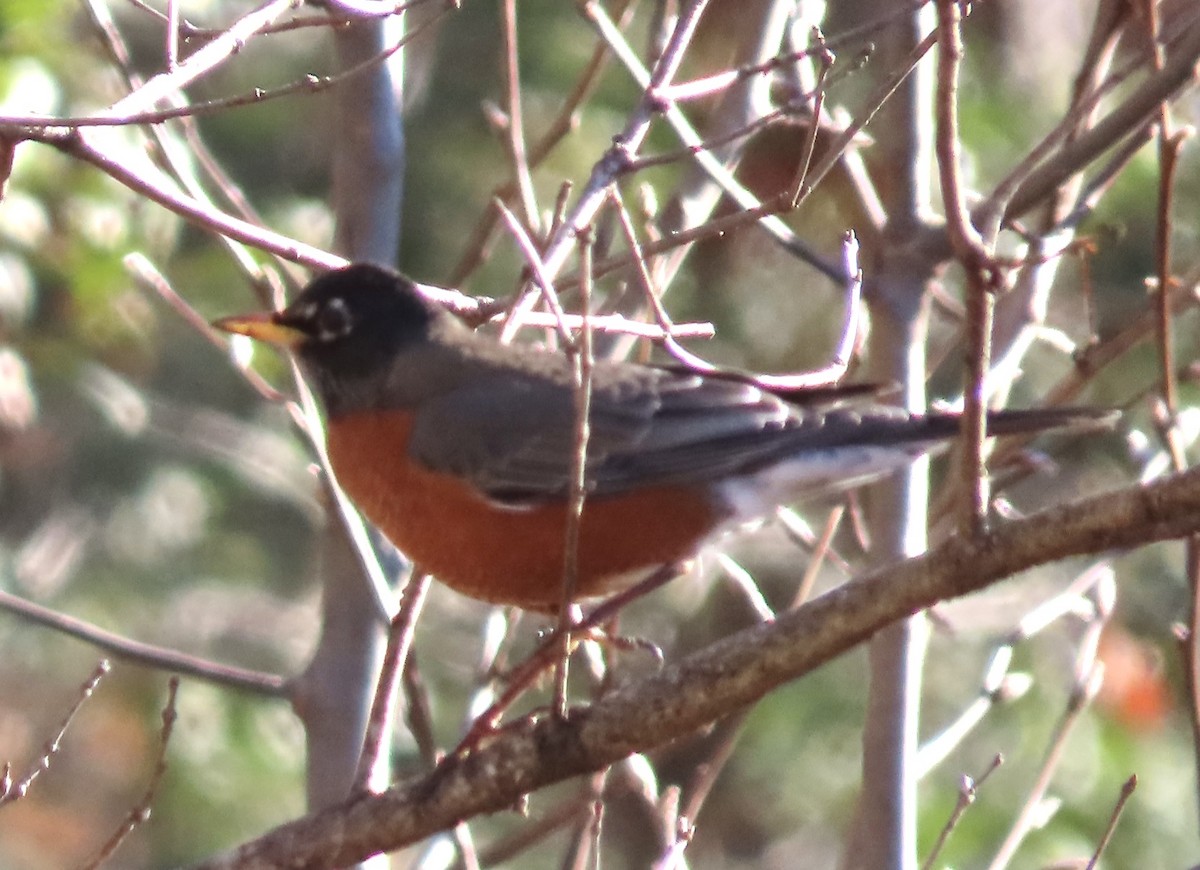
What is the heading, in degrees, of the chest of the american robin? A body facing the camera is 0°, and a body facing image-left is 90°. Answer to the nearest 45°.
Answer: approximately 90°

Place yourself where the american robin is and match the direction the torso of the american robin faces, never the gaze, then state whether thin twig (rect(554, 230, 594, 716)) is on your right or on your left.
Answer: on your left

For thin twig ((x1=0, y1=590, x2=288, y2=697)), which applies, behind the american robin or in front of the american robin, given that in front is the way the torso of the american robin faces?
in front
